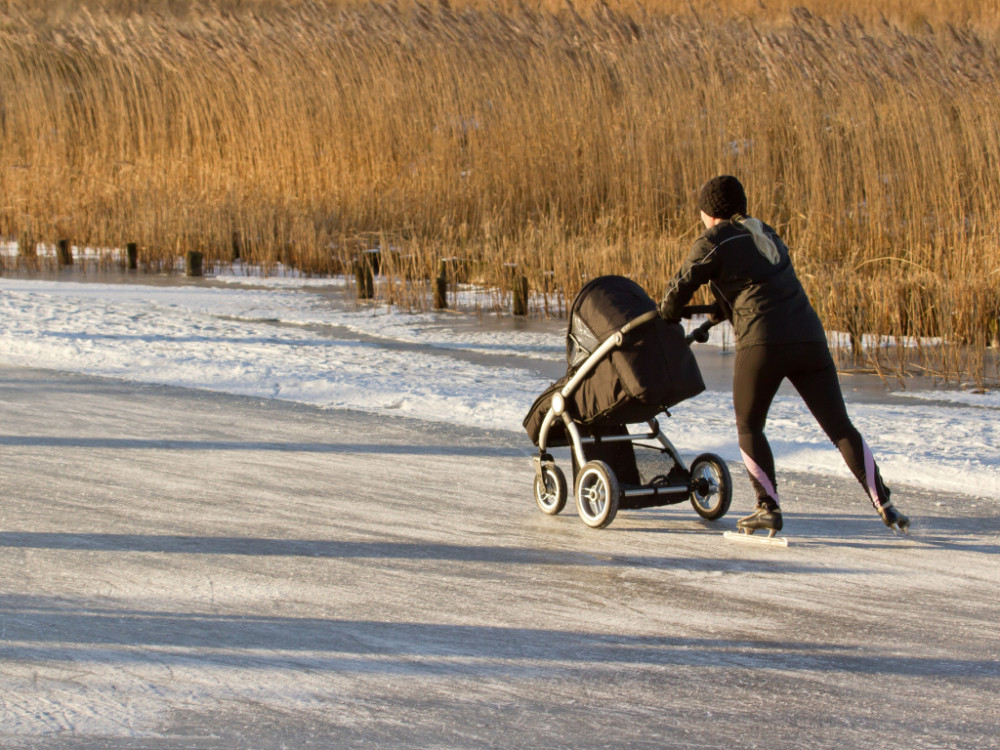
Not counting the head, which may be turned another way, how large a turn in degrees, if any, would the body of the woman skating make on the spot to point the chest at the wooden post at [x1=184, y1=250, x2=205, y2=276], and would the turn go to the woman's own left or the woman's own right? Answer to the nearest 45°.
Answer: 0° — they already face it

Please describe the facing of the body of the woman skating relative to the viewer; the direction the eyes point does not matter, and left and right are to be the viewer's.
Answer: facing away from the viewer and to the left of the viewer

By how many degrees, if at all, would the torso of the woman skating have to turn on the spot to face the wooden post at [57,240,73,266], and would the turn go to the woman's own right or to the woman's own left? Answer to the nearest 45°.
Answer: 0° — they already face it

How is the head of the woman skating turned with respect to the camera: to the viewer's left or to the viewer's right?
to the viewer's left

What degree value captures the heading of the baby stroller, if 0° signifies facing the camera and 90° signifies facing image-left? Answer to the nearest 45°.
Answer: approximately 135°
